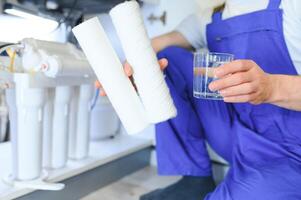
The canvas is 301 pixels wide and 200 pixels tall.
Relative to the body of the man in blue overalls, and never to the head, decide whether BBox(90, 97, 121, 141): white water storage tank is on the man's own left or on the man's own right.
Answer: on the man's own right

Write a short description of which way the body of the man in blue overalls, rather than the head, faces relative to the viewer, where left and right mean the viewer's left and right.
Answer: facing the viewer and to the left of the viewer

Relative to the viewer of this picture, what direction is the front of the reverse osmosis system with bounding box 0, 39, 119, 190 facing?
facing the viewer and to the right of the viewer
